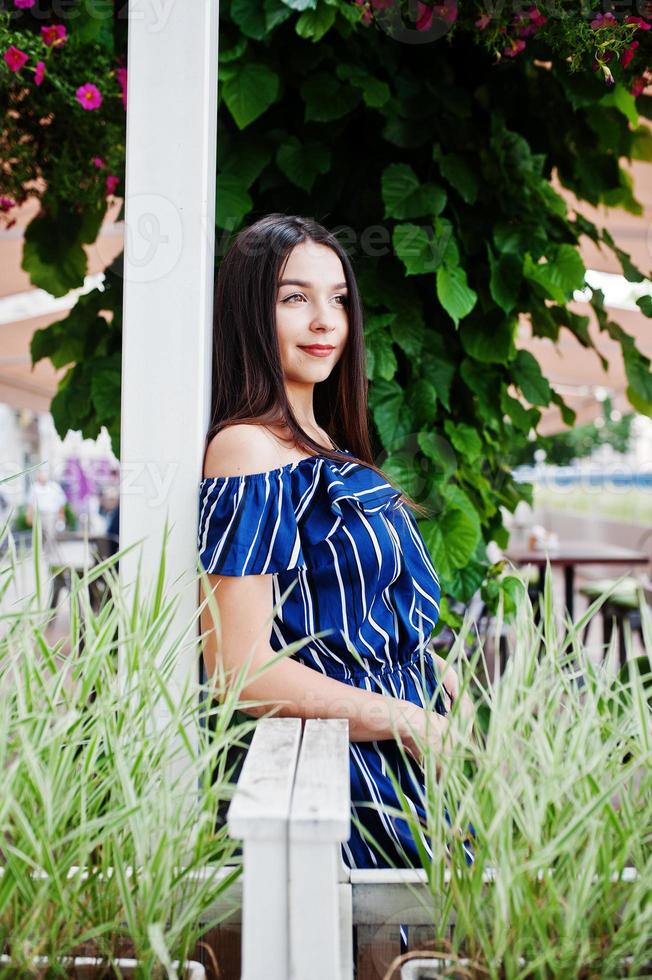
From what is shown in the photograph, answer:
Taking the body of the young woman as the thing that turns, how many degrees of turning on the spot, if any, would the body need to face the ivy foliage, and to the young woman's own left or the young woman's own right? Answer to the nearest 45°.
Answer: approximately 135° to the young woman's own left

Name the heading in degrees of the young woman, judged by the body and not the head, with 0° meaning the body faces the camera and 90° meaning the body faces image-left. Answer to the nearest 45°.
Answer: approximately 315°

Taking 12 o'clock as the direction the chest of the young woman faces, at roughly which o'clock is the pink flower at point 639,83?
The pink flower is roughly at 9 o'clock from the young woman.

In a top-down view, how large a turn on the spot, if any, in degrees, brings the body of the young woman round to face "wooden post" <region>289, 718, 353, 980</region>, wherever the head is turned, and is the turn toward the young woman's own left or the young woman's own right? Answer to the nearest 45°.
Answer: approximately 45° to the young woman's own right

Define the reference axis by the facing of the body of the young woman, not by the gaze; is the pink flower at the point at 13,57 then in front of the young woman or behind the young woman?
behind
